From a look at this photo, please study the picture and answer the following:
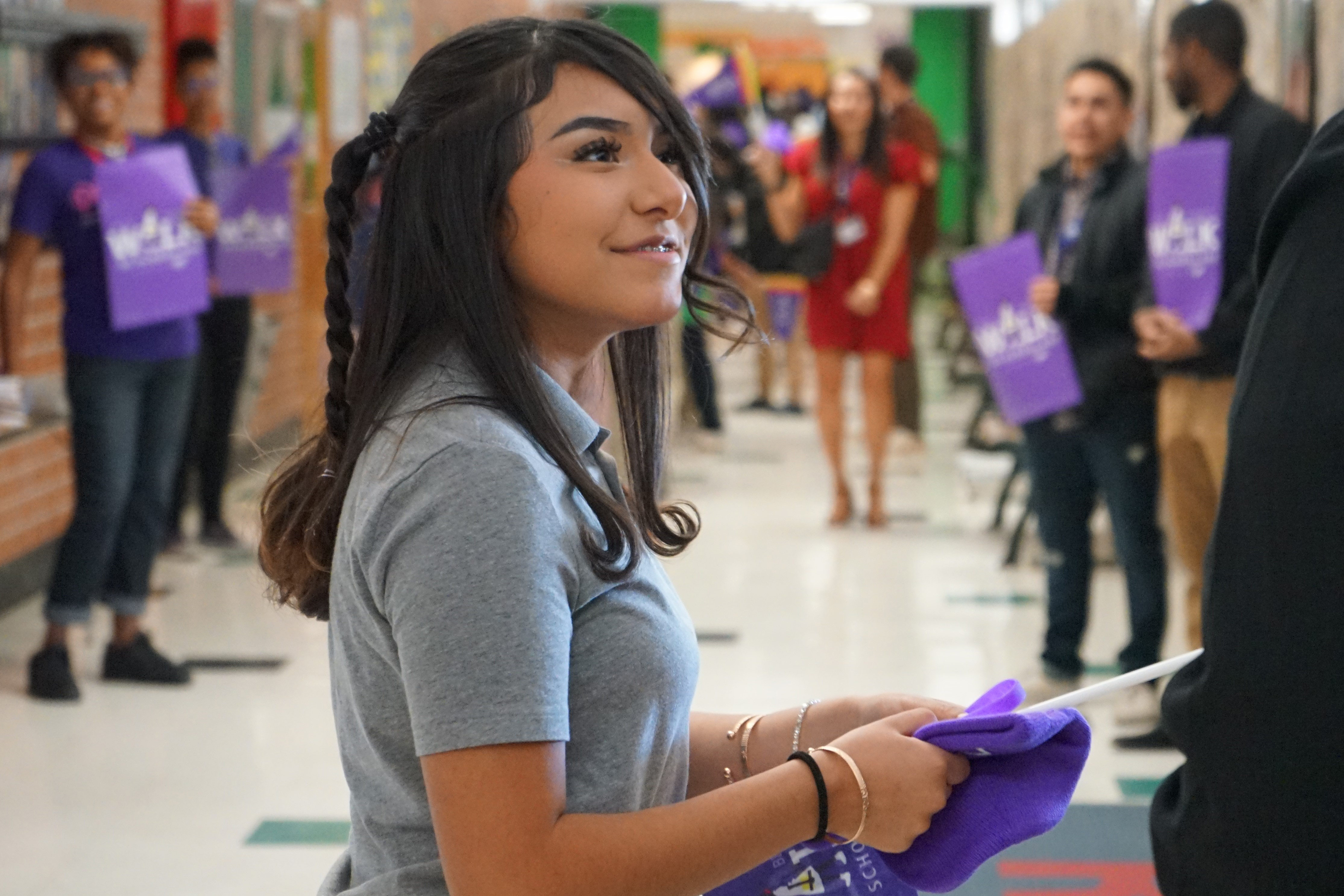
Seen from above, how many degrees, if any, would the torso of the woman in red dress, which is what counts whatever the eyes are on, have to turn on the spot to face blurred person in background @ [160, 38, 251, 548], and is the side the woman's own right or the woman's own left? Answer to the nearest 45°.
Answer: approximately 90° to the woman's own right

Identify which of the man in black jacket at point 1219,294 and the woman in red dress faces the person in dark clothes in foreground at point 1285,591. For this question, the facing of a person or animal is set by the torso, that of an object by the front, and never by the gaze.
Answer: the woman in red dress

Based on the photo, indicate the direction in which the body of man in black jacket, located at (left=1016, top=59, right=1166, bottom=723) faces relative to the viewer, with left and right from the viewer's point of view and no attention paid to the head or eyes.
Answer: facing the viewer and to the left of the viewer

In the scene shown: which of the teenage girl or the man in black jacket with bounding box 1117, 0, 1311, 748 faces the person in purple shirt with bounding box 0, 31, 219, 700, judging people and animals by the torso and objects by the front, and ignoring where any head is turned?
the man in black jacket

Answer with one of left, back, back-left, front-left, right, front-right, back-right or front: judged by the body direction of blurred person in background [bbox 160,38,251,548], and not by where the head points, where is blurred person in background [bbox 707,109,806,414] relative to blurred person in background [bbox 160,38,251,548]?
left

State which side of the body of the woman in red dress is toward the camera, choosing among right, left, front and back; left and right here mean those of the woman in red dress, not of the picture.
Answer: front

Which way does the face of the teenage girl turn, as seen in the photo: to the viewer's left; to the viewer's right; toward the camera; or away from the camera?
to the viewer's right

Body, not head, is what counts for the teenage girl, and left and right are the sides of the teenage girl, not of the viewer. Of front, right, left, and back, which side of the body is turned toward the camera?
right

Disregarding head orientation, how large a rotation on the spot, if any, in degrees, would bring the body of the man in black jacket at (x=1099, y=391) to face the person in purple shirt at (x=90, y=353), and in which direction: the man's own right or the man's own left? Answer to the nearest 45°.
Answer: approximately 45° to the man's own right

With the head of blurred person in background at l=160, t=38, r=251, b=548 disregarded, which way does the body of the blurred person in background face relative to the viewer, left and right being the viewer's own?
facing the viewer and to the right of the viewer

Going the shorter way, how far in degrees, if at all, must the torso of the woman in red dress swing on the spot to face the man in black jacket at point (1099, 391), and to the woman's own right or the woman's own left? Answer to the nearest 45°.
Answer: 0° — they already face them

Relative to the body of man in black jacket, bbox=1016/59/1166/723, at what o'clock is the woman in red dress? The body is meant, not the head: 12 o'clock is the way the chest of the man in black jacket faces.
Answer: The woman in red dress is roughly at 4 o'clock from the man in black jacket.

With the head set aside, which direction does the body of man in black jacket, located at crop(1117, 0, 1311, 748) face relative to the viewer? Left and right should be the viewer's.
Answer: facing to the left of the viewer

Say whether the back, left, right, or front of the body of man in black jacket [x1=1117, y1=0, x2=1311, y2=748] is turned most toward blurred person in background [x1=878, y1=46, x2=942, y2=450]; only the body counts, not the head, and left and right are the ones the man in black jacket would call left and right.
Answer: right
